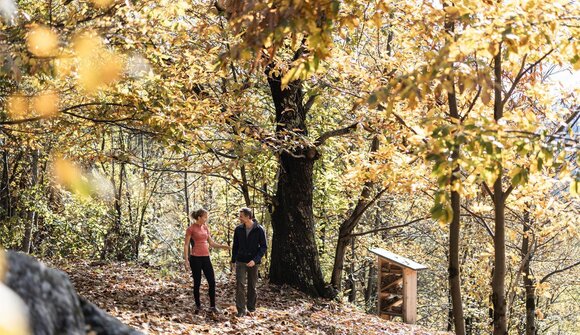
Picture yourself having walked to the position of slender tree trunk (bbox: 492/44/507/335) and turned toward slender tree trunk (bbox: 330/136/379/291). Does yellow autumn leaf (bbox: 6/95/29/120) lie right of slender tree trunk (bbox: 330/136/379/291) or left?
left

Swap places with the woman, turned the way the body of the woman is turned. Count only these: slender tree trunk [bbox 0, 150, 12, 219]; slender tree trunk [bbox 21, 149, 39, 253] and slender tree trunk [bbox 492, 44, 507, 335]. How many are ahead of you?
1

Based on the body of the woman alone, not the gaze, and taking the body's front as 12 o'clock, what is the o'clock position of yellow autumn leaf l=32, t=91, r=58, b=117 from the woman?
The yellow autumn leaf is roughly at 4 o'clock from the woman.

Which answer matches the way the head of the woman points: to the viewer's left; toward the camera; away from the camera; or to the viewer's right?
to the viewer's right

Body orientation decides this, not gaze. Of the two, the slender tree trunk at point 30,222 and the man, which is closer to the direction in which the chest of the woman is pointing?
the man

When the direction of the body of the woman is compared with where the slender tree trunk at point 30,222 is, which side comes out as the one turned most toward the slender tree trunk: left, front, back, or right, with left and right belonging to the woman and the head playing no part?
back

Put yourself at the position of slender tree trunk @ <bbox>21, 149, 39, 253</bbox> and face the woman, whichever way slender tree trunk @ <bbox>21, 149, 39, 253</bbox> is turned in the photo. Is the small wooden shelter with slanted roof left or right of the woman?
left

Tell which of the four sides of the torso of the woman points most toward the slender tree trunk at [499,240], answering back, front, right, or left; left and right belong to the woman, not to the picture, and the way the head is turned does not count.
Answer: front

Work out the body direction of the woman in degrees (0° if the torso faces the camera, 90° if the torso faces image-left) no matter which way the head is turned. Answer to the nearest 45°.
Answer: approximately 315°

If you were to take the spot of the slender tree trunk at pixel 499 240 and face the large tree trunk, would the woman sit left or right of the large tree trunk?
left

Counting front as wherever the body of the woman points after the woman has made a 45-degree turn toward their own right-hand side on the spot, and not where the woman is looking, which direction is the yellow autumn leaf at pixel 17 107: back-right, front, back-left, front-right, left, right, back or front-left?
front
